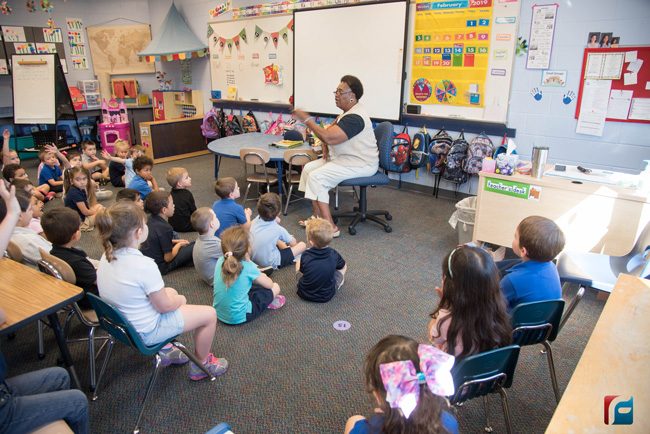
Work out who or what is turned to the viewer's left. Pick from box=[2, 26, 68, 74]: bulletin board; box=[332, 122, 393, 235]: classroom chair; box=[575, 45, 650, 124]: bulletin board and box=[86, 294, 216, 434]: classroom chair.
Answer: box=[332, 122, 393, 235]: classroom chair

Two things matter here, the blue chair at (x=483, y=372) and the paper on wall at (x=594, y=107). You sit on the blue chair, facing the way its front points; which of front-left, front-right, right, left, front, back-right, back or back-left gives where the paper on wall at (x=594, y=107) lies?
front-right

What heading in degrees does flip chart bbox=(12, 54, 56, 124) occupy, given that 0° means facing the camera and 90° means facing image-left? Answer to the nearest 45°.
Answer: approximately 0°

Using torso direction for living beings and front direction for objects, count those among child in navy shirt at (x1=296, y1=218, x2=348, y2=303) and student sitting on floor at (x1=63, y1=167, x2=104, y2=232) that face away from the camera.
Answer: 1

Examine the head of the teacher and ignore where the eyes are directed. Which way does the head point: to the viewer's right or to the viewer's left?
to the viewer's left

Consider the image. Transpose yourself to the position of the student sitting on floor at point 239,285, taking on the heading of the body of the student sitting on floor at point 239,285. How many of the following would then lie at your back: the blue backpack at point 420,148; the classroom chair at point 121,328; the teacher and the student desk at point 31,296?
2

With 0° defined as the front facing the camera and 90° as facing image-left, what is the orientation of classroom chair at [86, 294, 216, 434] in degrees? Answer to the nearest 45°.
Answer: approximately 225°

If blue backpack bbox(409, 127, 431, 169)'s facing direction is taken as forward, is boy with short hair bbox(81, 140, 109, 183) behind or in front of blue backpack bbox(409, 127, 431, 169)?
in front

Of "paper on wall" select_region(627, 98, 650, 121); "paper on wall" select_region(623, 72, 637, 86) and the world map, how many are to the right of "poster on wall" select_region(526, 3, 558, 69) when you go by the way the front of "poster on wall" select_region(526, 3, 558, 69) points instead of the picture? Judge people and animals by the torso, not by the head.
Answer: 1

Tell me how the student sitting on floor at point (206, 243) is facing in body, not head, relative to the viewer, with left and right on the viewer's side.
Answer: facing away from the viewer and to the right of the viewer

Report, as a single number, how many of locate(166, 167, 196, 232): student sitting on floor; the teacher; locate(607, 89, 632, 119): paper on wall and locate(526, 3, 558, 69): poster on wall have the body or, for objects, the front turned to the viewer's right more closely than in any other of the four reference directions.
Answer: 1

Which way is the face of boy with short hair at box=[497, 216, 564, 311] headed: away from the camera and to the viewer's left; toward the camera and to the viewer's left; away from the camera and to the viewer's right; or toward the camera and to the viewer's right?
away from the camera and to the viewer's left

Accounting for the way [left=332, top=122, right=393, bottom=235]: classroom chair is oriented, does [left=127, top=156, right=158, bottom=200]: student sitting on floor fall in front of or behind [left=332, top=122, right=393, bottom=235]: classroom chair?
in front

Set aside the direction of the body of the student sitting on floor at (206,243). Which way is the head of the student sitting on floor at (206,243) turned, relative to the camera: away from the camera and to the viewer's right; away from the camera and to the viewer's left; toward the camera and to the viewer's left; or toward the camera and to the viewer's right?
away from the camera and to the viewer's right

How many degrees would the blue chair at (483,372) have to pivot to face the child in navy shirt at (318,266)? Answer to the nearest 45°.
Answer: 0° — it already faces them

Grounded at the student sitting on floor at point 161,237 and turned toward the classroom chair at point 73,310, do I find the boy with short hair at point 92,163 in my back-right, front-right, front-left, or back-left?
back-right

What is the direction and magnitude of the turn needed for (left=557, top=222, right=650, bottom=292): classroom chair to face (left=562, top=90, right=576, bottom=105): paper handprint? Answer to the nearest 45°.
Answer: approximately 90° to its right

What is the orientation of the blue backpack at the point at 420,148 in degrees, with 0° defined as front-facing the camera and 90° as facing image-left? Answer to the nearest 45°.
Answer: approximately 45°

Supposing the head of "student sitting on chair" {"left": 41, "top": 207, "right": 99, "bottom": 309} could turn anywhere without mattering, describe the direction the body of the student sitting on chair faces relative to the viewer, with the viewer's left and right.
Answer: facing away from the viewer and to the right of the viewer

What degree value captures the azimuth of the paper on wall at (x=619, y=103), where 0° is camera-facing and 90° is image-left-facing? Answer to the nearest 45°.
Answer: approximately 0°

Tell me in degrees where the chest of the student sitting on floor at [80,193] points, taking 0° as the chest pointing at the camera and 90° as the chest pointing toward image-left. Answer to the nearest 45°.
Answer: approximately 315°

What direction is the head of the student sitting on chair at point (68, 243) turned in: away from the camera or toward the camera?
away from the camera

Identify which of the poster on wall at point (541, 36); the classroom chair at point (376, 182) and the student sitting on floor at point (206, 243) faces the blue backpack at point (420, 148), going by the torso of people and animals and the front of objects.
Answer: the student sitting on floor
